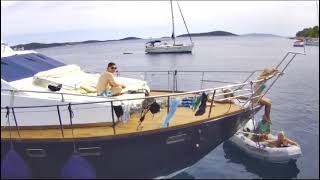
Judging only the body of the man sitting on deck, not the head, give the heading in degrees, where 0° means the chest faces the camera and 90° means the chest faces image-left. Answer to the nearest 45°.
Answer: approximately 270°

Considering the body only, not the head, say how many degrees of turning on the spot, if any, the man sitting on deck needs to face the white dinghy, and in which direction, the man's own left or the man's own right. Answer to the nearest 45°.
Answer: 0° — they already face it
